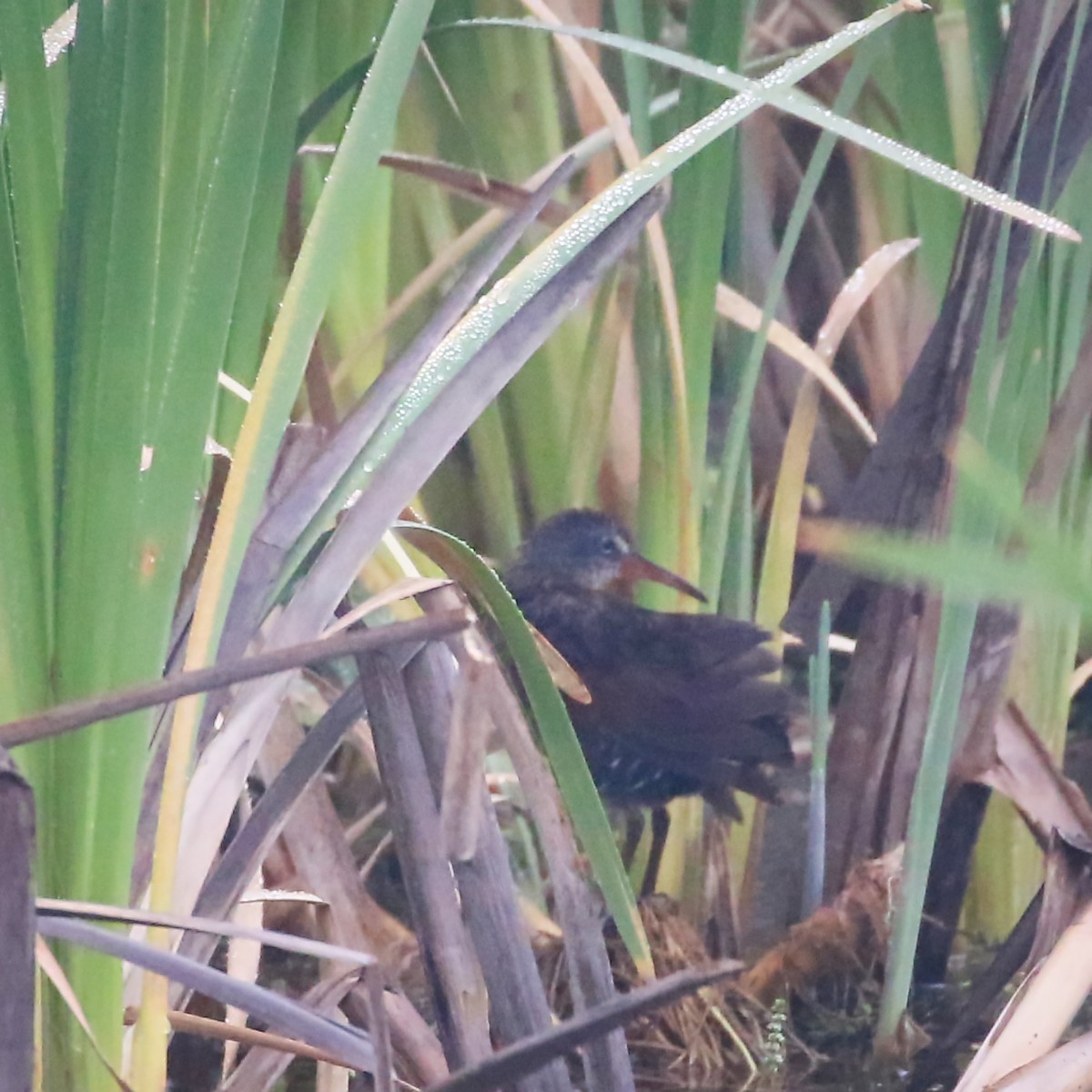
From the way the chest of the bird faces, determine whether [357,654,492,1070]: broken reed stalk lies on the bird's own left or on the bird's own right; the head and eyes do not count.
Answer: on the bird's own left

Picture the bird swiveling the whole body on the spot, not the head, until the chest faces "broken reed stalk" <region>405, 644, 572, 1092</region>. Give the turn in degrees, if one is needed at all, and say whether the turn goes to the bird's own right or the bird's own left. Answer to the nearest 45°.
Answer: approximately 90° to the bird's own left

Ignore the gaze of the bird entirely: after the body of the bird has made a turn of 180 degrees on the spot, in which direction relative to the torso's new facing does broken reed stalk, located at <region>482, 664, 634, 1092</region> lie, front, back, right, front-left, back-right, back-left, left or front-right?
right

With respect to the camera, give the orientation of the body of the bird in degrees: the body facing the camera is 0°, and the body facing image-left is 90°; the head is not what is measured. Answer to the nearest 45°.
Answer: approximately 90°
